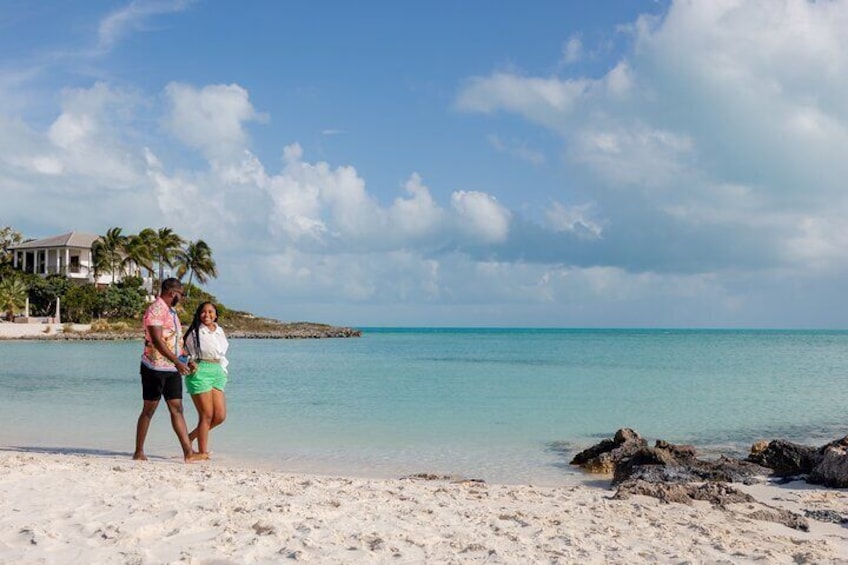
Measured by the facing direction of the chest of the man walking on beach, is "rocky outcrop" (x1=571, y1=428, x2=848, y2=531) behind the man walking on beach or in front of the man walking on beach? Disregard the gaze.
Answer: in front

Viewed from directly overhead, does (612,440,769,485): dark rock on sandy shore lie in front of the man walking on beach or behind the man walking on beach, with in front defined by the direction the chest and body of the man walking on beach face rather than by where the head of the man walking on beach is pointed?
in front
